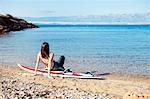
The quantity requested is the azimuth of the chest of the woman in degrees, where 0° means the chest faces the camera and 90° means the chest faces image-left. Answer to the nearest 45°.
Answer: approximately 225°
